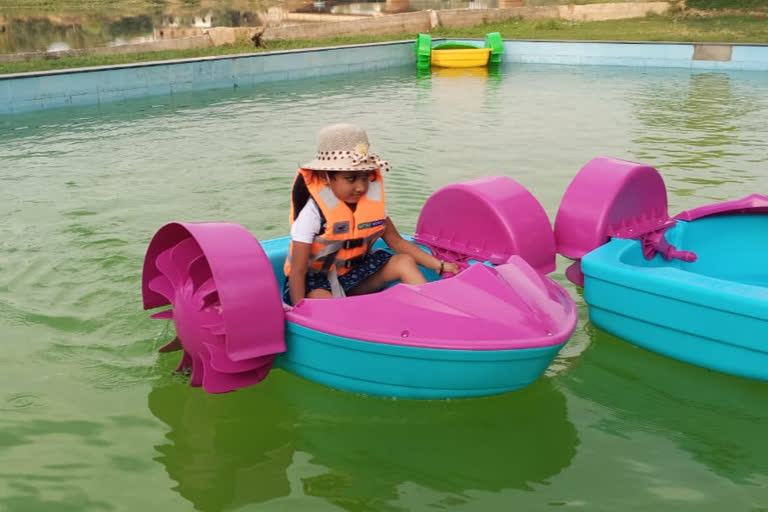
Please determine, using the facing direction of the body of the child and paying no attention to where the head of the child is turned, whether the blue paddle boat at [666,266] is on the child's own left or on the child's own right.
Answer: on the child's own left

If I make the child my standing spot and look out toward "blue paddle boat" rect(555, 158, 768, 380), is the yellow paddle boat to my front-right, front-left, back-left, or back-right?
front-left

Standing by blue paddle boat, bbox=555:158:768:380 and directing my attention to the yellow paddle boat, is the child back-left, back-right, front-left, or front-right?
back-left

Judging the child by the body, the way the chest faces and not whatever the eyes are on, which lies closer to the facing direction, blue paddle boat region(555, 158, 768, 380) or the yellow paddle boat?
the blue paddle boat

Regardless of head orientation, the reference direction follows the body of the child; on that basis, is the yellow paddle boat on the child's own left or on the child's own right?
on the child's own left

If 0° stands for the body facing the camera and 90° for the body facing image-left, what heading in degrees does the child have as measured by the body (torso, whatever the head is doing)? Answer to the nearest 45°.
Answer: approximately 315°

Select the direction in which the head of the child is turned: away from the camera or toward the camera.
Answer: toward the camera
